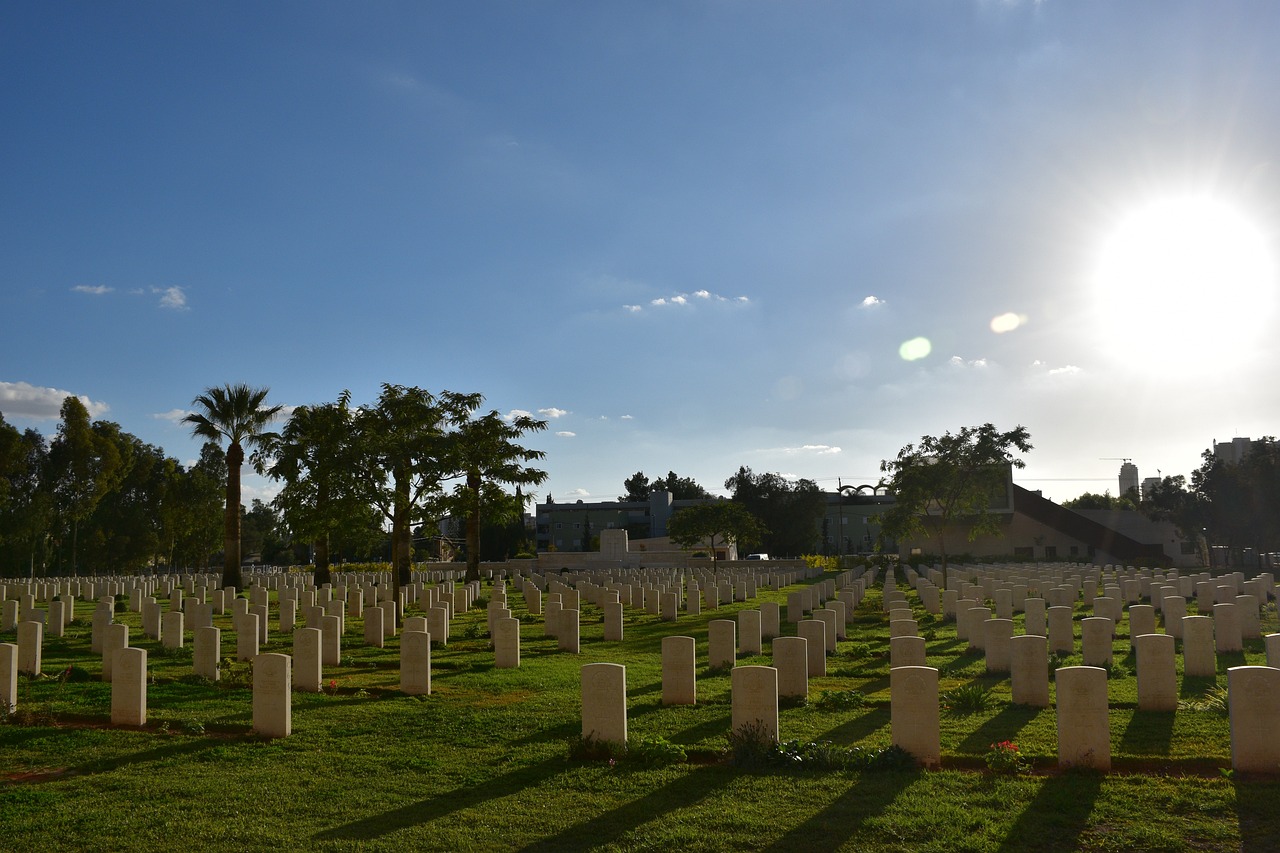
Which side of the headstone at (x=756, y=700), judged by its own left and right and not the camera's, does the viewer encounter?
front

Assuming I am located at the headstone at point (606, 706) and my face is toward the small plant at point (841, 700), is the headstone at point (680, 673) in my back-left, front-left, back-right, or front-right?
front-left

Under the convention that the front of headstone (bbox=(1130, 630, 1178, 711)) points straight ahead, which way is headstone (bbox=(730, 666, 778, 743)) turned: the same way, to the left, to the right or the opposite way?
the same way

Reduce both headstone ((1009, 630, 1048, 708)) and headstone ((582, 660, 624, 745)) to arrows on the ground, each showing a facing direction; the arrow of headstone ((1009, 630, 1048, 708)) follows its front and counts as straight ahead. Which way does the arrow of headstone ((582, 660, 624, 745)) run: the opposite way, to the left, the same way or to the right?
the same way

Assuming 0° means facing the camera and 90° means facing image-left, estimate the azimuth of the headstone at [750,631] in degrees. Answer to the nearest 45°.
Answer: approximately 0°

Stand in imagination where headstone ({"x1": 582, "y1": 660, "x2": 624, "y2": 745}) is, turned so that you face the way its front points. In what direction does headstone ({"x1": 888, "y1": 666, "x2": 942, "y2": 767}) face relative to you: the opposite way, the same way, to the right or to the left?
the same way

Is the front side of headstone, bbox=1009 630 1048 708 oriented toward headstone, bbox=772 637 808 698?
no

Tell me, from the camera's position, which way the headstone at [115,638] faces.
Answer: facing the viewer and to the left of the viewer

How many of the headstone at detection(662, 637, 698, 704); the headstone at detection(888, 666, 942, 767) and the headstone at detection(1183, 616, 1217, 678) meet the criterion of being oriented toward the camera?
3

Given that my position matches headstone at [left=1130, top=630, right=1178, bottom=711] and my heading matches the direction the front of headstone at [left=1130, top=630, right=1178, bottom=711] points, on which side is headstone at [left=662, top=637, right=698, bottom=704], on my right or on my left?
on my right

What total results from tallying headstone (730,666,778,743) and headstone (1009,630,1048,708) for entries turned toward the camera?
2

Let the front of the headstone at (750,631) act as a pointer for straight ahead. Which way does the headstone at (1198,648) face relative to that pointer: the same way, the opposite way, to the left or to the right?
the same way

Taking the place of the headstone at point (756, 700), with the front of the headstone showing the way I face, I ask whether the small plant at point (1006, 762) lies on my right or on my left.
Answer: on my left

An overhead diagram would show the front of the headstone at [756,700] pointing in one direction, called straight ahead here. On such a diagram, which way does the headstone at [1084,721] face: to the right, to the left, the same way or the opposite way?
the same way

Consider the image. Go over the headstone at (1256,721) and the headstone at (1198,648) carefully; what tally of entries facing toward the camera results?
2

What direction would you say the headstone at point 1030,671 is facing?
toward the camera
